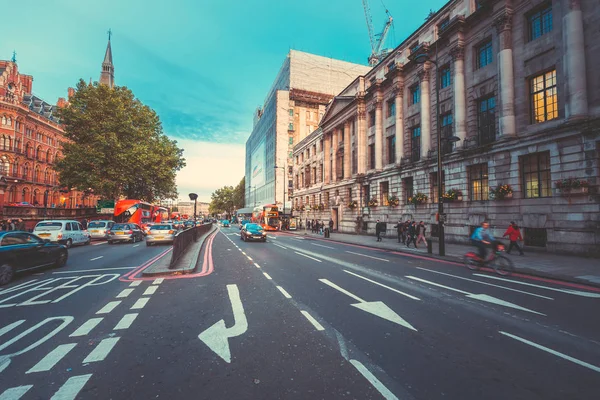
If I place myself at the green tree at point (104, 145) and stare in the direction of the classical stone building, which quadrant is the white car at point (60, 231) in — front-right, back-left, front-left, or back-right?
front-right

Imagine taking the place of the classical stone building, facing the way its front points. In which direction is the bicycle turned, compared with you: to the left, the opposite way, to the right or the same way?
to the left

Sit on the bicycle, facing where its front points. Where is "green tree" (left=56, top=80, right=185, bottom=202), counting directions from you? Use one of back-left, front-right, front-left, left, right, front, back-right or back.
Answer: back-right

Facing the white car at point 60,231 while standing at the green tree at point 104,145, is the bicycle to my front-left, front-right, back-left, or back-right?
front-left

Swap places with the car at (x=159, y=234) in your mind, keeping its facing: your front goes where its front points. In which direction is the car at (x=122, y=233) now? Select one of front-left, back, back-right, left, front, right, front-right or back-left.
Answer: front-left

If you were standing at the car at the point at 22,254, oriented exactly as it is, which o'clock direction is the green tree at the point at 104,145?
The green tree is roughly at 11 o'clock from the car.

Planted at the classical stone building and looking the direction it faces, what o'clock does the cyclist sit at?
The cyclist is roughly at 11 o'clock from the classical stone building.

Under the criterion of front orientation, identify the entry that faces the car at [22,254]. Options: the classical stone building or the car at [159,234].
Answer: the classical stone building

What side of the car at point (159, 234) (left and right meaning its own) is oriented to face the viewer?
back

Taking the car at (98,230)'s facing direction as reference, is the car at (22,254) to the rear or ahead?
to the rear

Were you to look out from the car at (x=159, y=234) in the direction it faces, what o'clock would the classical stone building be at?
The classical stone building is roughly at 4 o'clock from the car.

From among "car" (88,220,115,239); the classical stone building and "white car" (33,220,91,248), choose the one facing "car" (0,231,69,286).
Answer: the classical stone building

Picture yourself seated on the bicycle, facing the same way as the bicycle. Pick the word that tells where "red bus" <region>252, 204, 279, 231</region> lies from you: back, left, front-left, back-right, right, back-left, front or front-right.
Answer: back
